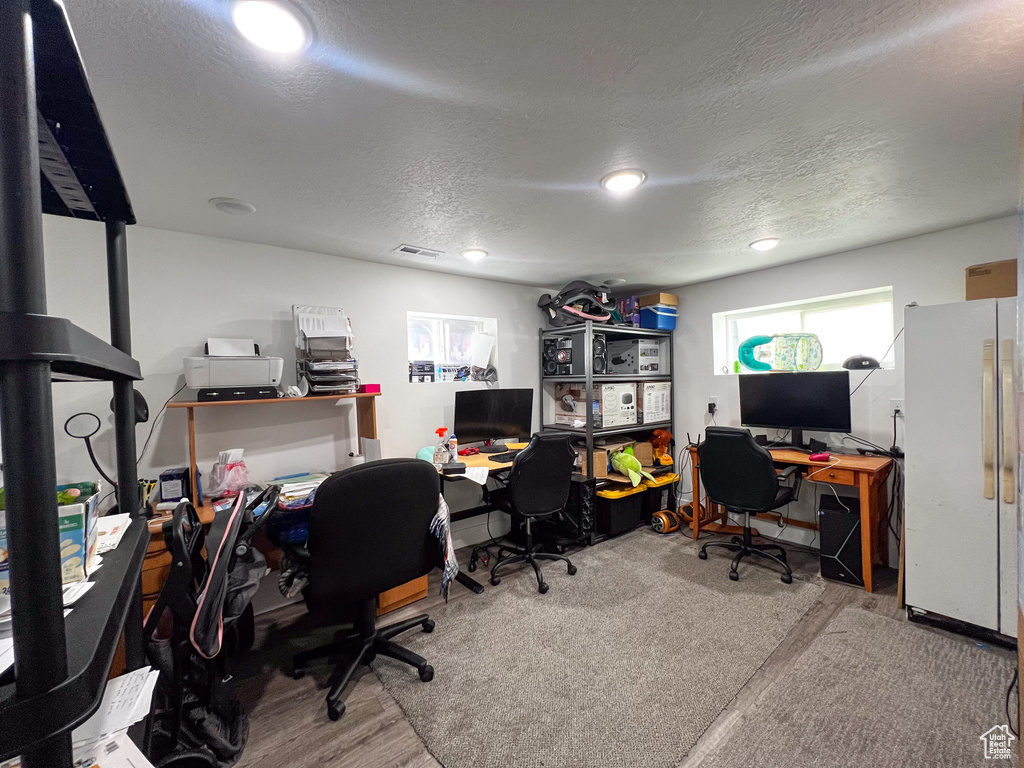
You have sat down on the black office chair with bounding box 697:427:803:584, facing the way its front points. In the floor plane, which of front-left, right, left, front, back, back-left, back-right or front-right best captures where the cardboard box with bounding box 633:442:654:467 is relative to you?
left

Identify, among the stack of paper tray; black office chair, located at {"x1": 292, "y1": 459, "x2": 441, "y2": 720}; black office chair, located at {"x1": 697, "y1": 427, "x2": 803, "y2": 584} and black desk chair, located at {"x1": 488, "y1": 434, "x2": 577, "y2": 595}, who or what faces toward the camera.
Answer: the stack of paper tray

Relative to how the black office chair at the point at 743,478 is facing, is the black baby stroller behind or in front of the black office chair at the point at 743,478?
behind

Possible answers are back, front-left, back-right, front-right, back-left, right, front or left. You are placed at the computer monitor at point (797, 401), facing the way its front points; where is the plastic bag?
front

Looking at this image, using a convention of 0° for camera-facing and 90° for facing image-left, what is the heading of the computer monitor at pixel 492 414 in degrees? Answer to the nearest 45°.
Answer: approximately 0°

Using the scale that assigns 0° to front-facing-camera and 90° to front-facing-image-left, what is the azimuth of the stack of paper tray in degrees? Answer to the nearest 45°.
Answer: approximately 0°

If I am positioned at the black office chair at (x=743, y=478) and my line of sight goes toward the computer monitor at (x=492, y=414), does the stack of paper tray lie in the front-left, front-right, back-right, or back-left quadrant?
front-left

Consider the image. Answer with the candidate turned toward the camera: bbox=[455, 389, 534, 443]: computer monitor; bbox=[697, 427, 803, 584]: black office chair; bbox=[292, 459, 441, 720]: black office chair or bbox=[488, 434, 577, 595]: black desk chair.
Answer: the computer monitor

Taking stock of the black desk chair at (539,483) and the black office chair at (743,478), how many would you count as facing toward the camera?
0

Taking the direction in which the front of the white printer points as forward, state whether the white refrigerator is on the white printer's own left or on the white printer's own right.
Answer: on the white printer's own left

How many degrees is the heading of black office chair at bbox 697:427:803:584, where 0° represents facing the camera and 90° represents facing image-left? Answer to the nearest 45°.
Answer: approximately 225°

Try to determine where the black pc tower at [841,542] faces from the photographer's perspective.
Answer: facing the viewer and to the left of the viewer
